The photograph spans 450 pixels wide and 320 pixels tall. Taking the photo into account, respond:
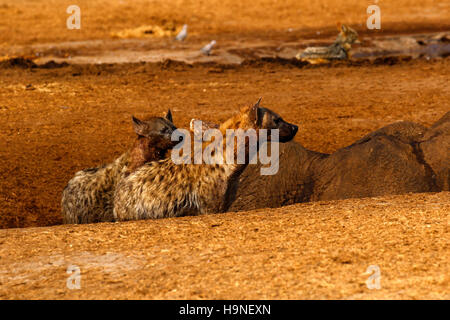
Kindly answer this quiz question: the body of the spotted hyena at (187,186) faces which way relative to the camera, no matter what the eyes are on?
to the viewer's right

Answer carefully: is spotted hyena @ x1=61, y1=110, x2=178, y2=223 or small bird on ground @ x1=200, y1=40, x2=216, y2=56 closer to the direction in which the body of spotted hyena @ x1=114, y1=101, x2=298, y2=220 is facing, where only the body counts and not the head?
the small bird on ground

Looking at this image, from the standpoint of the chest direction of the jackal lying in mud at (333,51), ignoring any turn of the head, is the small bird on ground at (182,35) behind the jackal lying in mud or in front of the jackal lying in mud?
behind

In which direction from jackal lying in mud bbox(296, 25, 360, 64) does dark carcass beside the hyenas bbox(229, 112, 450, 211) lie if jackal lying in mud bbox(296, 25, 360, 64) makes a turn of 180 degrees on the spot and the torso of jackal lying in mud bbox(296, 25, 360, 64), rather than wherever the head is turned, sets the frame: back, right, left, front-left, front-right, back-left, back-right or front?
left

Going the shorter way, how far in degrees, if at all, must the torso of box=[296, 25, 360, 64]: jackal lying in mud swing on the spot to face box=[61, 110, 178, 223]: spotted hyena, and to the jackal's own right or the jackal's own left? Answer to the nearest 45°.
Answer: approximately 90° to the jackal's own right

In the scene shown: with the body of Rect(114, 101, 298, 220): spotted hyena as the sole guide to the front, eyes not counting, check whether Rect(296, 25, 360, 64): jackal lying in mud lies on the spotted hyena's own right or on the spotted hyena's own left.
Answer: on the spotted hyena's own left

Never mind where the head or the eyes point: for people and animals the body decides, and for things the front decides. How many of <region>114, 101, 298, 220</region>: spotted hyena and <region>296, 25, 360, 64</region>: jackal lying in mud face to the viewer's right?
2

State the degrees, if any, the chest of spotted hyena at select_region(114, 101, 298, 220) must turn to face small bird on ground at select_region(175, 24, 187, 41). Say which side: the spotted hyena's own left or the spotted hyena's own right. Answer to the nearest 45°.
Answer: approximately 90° to the spotted hyena's own left

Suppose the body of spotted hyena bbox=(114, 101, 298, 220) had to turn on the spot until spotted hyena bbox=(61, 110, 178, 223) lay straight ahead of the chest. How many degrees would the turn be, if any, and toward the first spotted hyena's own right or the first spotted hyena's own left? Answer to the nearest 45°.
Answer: approximately 135° to the first spotted hyena's own left

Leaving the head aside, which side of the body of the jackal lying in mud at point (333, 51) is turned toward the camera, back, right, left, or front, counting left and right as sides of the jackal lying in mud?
right

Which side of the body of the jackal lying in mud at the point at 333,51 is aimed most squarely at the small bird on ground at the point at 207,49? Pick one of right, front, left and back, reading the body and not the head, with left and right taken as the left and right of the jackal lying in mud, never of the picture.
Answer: back
